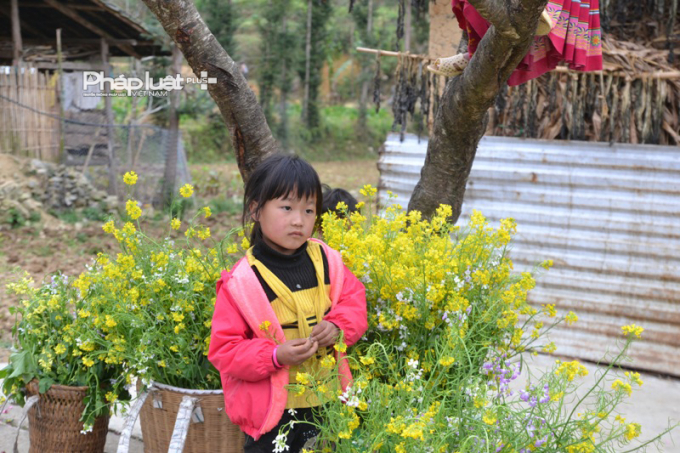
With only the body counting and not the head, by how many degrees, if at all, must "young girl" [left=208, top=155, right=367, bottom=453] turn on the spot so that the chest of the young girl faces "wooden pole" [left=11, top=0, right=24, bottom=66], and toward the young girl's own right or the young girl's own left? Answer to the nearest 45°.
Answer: approximately 180°

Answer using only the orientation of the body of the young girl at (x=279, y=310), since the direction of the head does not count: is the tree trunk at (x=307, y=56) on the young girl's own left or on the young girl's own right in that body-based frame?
on the young girl's own left

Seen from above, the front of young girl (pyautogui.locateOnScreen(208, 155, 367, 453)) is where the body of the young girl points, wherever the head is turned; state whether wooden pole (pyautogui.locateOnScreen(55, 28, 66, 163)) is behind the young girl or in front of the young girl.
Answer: behind

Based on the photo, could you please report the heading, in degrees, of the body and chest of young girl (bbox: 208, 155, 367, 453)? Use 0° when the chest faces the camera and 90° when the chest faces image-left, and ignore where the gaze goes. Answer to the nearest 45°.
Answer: approximately 315°

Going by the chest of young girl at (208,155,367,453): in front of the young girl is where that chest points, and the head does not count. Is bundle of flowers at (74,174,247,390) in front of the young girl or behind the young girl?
behind

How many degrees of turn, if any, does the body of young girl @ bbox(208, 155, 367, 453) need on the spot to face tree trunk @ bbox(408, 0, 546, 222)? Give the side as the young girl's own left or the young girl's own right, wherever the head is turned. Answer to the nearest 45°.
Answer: approximately 90° to the young girl's own left

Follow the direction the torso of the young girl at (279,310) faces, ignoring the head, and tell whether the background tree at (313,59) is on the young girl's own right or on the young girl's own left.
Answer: on the young girl's own left

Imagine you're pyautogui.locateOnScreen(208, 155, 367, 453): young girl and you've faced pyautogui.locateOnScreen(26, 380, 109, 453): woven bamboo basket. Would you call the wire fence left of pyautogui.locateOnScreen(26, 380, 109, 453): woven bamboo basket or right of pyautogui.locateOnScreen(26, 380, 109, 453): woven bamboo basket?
right
